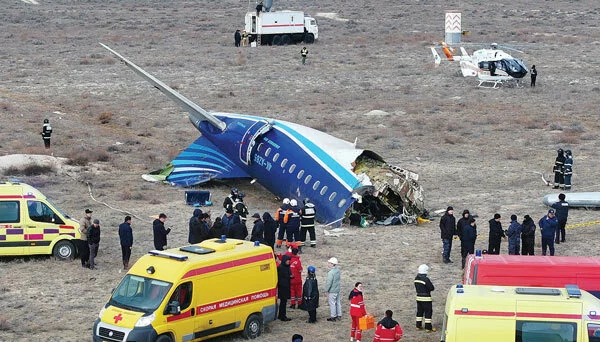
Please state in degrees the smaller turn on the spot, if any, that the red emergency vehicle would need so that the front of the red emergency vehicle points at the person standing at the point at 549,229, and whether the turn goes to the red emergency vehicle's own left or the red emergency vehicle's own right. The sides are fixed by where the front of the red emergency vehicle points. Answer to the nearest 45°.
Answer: approximately 90° to the red emergency vehicle's own left

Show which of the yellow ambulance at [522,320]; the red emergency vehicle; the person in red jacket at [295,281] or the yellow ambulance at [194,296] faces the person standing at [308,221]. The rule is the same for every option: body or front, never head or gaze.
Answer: the person in red jacket

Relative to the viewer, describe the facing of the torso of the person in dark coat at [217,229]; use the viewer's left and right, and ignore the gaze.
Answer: facing away from the viewer

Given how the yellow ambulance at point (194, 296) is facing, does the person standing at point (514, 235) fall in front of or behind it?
behind

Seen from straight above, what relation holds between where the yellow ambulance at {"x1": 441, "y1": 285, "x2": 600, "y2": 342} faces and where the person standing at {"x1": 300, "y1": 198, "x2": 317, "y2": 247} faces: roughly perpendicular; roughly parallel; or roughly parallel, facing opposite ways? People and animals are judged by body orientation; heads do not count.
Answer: roughly perpendicular

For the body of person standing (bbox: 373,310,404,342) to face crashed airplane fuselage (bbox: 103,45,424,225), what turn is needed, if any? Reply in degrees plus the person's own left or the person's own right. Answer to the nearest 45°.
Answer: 0° — they already face it
